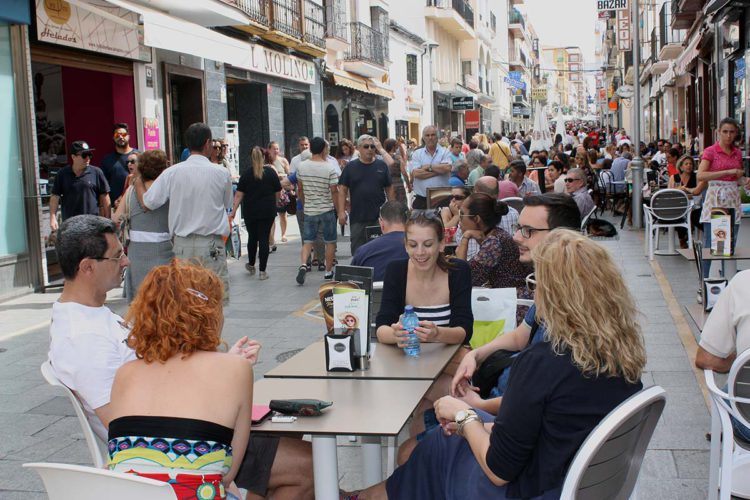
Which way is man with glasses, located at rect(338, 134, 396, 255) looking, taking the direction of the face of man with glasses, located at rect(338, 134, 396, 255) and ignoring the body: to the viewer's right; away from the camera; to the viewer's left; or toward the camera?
toward the camera

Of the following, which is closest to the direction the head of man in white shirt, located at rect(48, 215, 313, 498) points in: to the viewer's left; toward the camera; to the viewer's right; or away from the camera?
to the viewer's right

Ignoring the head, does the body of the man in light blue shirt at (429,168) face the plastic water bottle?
yes

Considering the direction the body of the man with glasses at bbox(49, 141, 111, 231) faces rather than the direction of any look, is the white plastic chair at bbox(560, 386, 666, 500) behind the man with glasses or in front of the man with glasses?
in front

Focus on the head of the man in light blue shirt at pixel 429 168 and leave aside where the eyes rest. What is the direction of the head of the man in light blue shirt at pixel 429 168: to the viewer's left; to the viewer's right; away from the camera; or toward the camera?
toward the camera

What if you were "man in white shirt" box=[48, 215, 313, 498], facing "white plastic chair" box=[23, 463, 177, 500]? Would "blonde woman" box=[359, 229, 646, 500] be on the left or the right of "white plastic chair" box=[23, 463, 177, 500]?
left

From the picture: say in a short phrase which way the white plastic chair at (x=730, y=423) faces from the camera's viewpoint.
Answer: facing away from the viewer and to the left of the viewer

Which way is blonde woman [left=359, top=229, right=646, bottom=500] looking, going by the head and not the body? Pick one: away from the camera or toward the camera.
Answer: away from the camera

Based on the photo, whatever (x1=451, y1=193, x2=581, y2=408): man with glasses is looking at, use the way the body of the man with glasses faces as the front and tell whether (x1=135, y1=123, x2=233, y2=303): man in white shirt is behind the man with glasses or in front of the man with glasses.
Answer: in front

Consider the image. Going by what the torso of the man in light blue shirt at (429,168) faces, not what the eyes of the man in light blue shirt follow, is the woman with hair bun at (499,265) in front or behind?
in front

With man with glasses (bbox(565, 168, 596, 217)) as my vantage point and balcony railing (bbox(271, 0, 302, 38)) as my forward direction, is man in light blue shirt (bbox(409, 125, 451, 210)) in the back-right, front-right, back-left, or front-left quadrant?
front-left

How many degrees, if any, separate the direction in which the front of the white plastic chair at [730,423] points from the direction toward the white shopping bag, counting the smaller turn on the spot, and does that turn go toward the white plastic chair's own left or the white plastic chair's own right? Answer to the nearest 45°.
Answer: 0° — it already faces it

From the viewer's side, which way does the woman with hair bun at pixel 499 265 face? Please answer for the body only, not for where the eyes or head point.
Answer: to the viewer's left

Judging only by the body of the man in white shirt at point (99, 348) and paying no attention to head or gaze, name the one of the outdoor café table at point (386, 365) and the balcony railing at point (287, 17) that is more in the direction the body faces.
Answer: the outdoor café table

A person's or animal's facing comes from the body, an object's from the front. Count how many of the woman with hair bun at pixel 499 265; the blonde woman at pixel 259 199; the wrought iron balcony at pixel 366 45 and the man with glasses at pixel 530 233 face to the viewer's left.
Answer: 2

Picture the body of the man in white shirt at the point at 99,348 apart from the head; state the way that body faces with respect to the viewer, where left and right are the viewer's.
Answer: facing to the right of the viewer

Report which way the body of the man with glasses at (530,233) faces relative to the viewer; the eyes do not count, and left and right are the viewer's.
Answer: facing to the left of the viewer

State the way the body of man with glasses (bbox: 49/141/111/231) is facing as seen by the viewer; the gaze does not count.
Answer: toward the camera

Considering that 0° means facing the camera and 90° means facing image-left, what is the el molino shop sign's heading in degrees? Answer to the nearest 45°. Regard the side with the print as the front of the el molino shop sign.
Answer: approximately 315°
